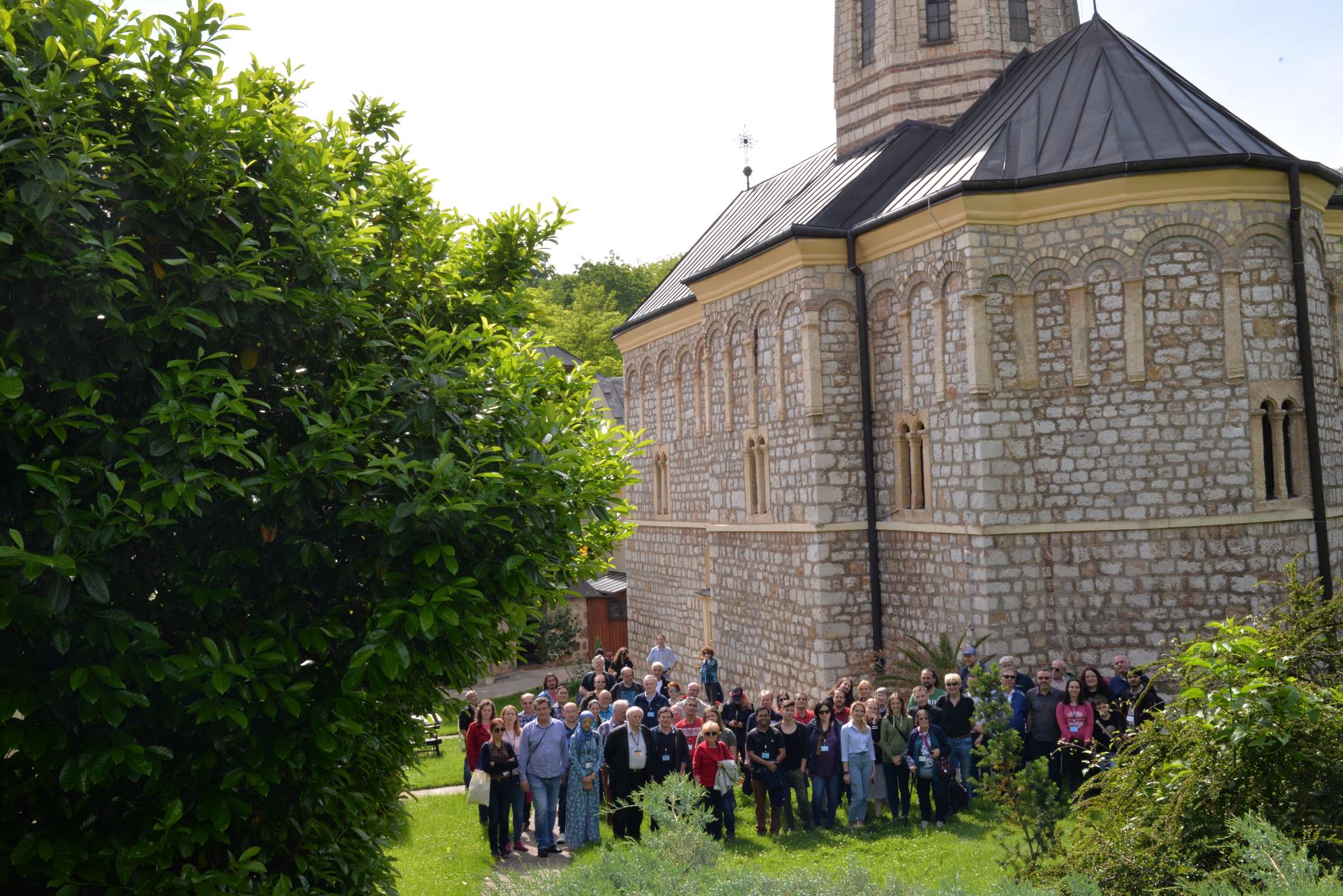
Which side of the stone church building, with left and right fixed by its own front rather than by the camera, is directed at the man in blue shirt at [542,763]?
left

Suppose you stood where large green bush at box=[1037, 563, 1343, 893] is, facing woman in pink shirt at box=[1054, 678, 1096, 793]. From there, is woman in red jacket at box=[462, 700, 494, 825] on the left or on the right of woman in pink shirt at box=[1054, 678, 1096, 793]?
left

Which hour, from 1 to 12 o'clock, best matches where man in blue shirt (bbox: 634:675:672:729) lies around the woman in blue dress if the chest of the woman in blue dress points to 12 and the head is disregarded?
The man in blue shirt is roughly at 7 o'clock from the woman in blue dress.

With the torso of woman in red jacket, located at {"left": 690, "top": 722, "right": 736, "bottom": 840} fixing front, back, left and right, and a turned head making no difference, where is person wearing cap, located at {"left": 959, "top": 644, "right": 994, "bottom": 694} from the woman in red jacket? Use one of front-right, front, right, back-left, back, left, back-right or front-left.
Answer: back-left

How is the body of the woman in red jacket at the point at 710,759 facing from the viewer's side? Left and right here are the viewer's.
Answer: facing the viewer

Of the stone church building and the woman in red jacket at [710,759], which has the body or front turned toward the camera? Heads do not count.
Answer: the woman in red jacket

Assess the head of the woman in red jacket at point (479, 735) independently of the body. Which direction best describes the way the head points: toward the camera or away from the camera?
toward the camera

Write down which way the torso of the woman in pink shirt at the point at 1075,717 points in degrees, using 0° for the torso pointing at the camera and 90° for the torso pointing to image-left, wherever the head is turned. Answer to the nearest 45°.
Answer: approximately 0°

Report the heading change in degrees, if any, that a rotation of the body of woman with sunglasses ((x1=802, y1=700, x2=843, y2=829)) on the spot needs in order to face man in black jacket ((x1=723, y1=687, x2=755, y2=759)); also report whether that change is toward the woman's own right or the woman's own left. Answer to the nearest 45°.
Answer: approximately 135° to the woman's own right

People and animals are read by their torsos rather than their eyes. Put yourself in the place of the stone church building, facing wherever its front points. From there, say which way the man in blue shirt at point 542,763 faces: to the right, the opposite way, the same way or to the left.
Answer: the opposite way

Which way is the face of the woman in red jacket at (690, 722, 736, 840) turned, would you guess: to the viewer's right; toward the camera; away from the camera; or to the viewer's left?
toward the camera

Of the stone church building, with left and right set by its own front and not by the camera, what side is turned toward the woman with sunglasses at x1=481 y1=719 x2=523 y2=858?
left

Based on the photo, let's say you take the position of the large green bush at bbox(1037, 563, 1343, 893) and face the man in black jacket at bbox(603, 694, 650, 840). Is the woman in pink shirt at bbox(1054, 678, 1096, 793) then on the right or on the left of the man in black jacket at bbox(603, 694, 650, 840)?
right

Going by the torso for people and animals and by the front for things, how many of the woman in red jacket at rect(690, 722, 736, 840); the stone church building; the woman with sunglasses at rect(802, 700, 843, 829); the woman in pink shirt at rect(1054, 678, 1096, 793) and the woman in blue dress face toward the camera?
4

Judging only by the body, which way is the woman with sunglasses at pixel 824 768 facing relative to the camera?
toward the camera

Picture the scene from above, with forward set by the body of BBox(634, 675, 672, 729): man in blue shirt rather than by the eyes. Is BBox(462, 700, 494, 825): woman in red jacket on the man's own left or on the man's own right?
on the man's own right

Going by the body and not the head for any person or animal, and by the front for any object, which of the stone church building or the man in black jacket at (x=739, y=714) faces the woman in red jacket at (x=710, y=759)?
the man in black jacket

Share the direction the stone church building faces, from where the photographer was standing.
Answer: facing away from the viewer and to the left of the viewer
